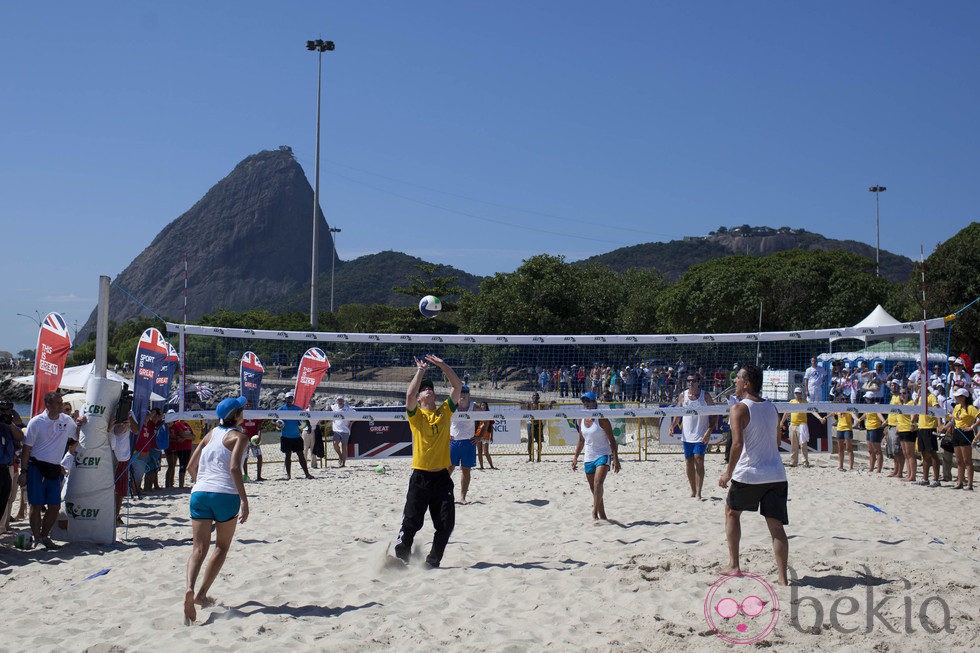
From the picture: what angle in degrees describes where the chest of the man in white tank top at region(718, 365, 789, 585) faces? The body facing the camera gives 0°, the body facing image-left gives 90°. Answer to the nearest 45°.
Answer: approximately 135°

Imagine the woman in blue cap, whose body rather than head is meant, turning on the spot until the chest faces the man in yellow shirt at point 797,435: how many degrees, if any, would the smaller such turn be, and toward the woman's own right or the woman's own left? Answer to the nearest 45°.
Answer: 0° — they already face them

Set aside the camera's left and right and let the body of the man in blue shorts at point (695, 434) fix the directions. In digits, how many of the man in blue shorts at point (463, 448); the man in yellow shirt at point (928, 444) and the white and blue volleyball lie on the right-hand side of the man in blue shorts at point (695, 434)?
2

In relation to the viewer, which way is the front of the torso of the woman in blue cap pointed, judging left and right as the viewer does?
facing away from the viewer and to the right of the viewer

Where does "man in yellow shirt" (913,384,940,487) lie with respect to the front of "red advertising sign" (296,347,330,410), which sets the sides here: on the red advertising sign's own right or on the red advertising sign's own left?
on the red advertising sign's own left
